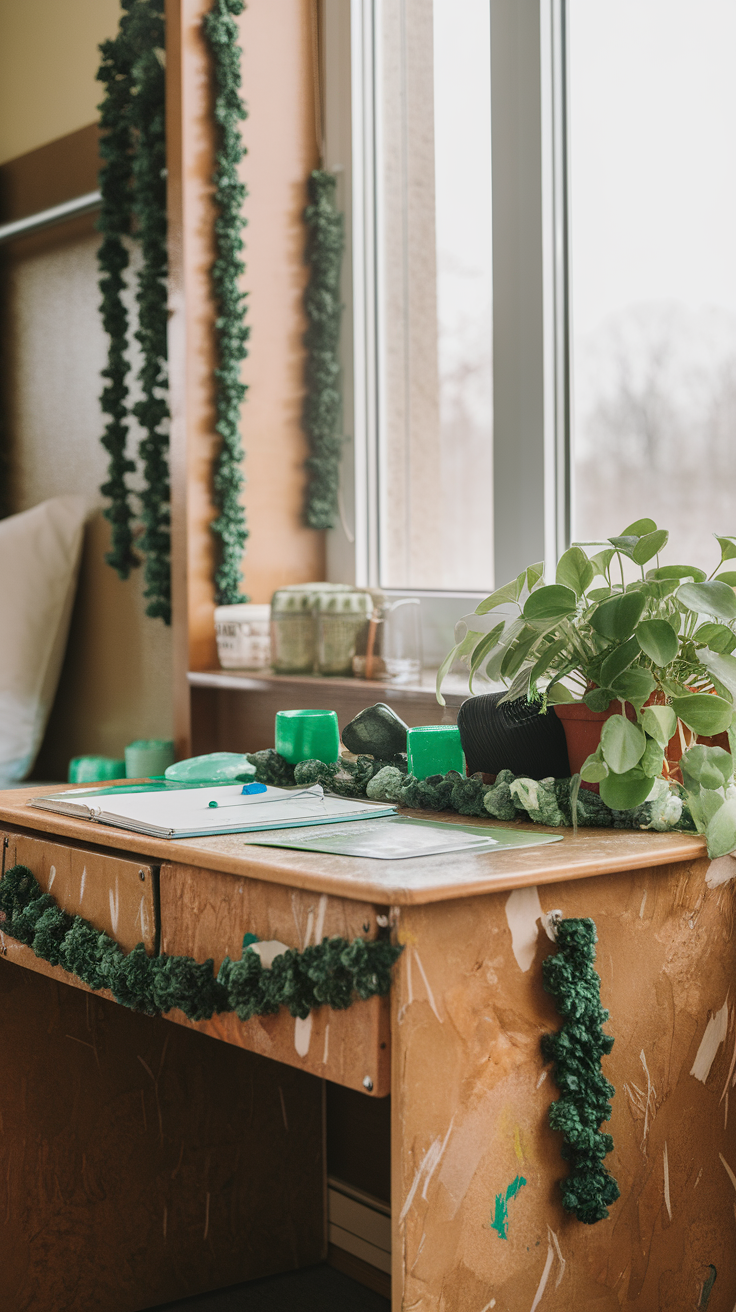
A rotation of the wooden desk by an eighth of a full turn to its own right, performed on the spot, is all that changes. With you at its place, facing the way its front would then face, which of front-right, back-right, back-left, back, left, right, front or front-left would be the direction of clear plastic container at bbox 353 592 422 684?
right

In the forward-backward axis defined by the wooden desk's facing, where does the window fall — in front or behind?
behind

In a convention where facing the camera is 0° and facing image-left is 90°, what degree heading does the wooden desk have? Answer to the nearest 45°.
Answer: approximately 45°

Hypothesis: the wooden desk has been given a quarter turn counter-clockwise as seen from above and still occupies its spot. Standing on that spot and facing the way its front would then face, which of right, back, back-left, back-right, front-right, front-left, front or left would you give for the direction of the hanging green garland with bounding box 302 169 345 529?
back-left

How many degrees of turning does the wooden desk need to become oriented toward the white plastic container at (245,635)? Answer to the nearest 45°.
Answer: approximately 135° to its right

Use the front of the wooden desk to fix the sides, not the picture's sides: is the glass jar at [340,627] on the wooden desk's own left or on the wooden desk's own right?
on the wooden desk's own right
